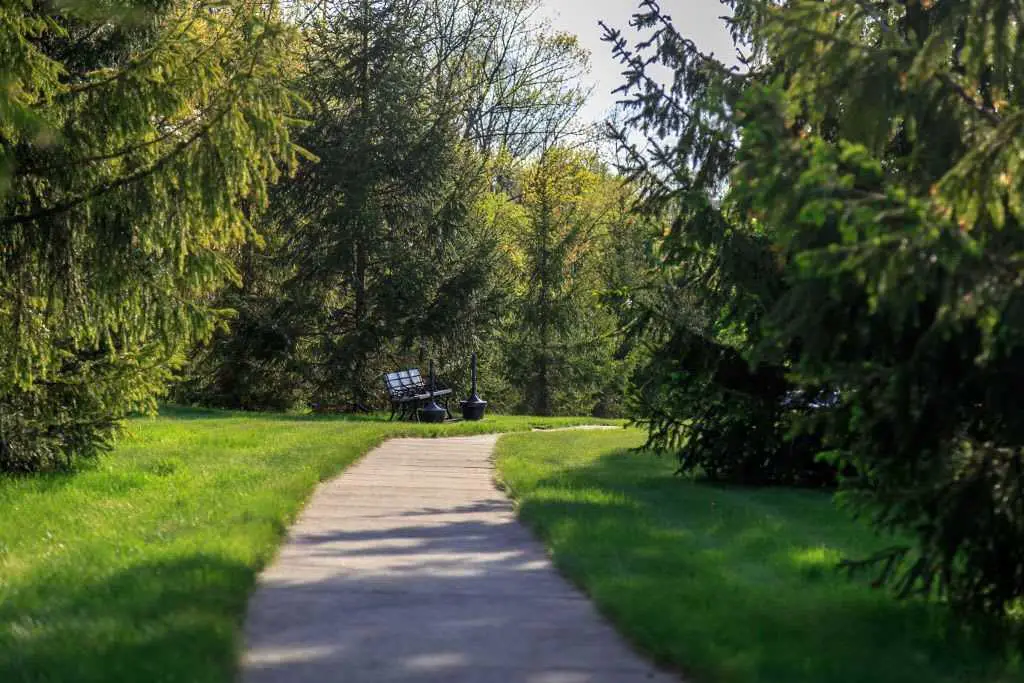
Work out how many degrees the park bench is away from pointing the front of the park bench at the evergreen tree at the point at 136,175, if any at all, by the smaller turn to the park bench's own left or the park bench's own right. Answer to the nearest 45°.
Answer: approximately 45° to the park bench's own right

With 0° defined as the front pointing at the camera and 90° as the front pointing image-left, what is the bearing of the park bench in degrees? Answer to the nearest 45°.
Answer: approximately 315°

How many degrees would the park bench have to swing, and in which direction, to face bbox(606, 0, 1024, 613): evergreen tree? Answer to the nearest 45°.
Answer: approximately 45° to its right

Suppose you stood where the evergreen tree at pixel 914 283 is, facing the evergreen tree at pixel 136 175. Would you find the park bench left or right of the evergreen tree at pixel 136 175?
right

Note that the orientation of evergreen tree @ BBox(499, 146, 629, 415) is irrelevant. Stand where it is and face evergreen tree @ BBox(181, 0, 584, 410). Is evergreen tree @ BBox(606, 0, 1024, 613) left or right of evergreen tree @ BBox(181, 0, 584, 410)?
left

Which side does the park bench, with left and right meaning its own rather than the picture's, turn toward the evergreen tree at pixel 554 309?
left
